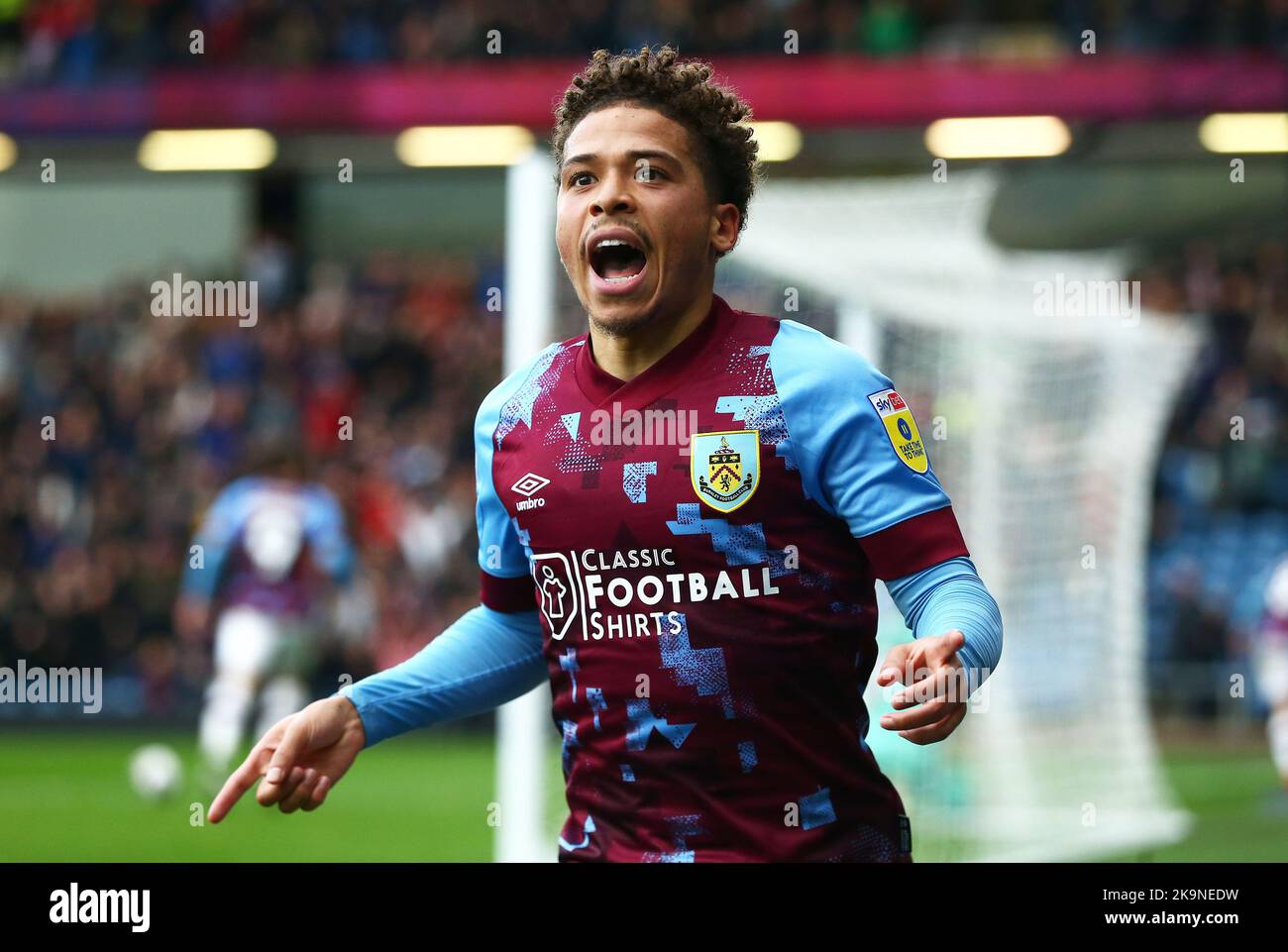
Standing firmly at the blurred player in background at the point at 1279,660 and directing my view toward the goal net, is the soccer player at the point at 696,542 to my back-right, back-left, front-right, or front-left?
front-left

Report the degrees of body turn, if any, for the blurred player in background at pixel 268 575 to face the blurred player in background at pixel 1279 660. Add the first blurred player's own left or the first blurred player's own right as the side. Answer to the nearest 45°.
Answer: approximately 135° to the first blurred player's own right

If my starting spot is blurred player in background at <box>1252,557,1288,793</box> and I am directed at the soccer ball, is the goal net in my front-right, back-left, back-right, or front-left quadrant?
front-left

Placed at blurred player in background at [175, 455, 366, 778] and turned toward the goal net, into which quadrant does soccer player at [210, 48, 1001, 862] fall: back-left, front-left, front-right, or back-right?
front-right

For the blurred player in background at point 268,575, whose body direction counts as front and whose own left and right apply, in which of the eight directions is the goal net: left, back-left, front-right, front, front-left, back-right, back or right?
back-right

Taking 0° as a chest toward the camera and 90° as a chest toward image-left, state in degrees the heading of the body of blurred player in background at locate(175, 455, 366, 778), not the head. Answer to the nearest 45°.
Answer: approximately 180°

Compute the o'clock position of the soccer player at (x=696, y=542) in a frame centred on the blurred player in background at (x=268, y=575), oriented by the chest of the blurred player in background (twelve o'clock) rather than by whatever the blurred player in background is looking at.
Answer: The soccer player is roughly at 6 o'clock from the blurred player in background.

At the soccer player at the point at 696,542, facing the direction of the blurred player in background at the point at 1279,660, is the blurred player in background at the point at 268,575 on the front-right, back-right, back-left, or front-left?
front-left
